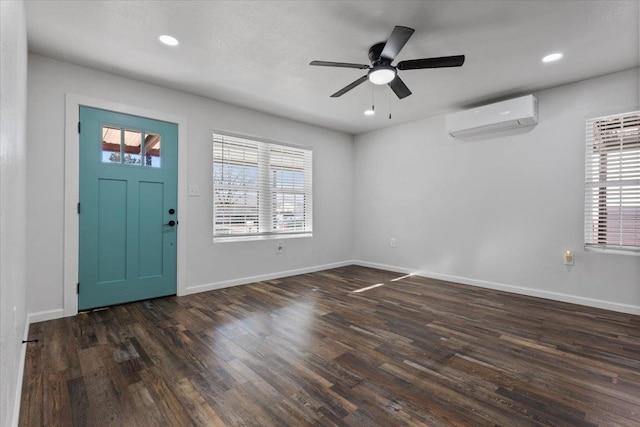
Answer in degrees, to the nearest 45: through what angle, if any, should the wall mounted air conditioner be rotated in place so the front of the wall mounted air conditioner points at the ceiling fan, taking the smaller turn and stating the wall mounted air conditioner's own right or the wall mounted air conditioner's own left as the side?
approximately 45° to the wall mounted air conditioner's own left

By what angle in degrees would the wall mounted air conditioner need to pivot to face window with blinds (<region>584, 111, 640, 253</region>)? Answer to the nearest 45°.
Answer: approximately 135° to its left

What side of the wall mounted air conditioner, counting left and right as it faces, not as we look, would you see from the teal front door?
front

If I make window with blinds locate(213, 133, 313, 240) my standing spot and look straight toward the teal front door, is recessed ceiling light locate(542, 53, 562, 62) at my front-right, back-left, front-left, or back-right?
back-left

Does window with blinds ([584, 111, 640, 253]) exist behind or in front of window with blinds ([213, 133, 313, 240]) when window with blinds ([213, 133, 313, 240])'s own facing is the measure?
in front

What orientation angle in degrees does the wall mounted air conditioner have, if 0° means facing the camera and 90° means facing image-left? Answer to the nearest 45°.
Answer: approximately 45°

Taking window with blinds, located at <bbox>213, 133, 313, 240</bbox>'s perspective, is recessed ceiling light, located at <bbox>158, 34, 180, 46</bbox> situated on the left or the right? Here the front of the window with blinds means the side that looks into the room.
on its right

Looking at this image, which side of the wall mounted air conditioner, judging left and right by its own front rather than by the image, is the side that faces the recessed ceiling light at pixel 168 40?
front

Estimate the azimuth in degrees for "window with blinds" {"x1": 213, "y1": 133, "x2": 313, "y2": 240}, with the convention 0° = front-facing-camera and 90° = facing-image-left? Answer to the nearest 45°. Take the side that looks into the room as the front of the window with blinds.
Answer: approximately 315°

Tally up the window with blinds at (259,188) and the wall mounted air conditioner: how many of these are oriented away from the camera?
0

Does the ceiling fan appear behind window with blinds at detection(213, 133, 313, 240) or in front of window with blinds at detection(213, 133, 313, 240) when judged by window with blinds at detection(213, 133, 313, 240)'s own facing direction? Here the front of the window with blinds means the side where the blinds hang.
in front

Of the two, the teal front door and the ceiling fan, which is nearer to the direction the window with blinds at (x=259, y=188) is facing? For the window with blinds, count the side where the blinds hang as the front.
the ceiling fan

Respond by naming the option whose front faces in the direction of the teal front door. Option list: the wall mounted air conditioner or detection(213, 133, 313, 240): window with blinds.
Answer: the wall mounted air conditioner
